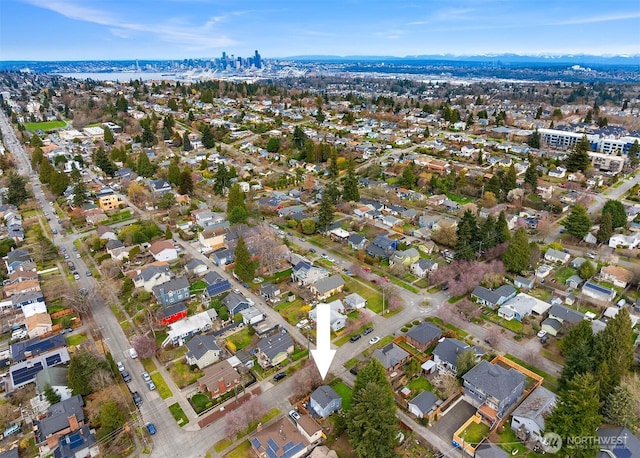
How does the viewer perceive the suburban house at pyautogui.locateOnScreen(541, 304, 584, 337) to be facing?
facing the viewer and to the left of the viewer

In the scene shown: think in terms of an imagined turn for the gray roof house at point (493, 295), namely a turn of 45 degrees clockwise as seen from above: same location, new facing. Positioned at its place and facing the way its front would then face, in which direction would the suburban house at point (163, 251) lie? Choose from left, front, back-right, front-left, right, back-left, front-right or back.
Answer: front

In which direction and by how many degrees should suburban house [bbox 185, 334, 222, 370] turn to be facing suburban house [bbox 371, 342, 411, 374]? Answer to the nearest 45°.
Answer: approximately 135° to its left

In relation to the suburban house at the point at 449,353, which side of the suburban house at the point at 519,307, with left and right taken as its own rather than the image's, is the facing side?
front

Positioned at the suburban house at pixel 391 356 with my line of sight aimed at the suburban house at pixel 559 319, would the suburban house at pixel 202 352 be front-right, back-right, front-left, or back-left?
back-left

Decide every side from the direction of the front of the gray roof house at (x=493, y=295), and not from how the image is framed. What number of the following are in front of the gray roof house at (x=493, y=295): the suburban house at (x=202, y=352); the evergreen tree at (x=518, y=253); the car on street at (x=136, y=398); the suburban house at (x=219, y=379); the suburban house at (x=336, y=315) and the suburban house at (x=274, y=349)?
5

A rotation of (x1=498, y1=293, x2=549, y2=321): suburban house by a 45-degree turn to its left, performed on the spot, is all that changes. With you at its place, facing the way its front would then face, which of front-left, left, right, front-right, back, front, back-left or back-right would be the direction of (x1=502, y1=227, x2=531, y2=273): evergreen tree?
back

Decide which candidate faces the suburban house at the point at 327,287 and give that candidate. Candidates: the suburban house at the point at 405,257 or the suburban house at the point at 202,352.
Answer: the suburban house at the point at 405,257

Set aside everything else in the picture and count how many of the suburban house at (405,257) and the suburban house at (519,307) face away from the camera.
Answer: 0

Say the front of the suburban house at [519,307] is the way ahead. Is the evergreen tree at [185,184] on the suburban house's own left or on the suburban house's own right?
on the suburban house's own right
